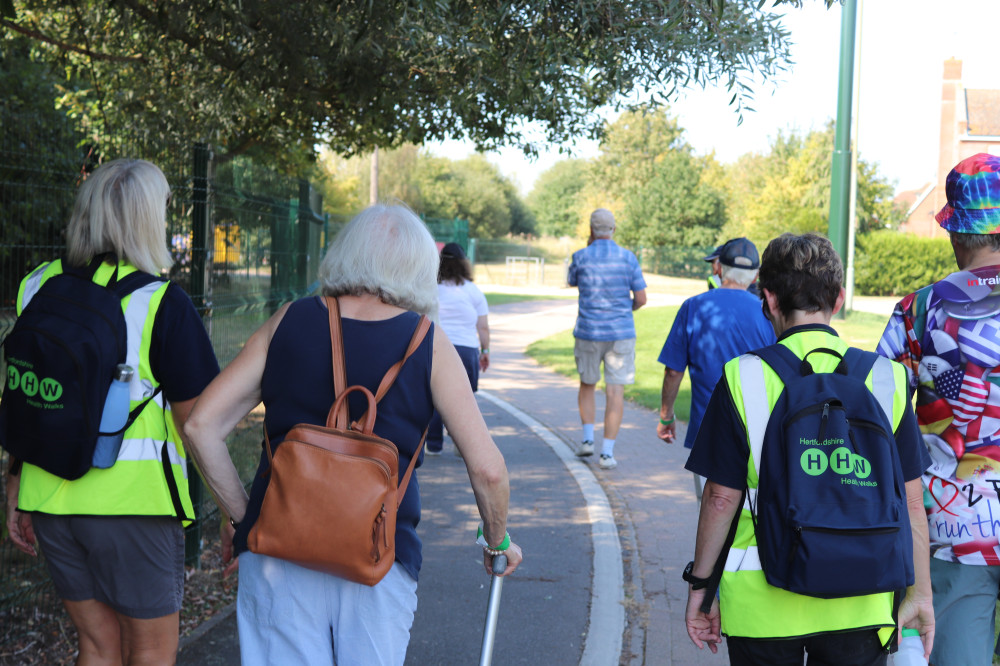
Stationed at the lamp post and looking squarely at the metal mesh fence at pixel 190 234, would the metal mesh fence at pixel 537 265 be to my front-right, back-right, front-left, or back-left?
back-right

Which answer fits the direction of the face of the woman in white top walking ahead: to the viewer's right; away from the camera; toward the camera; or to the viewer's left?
away from the camera

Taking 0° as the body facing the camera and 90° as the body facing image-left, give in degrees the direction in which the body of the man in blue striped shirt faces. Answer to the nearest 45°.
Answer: approximately 180°

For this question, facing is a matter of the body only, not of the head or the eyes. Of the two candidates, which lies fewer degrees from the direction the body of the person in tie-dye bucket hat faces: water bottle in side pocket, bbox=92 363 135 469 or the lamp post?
the lamp post

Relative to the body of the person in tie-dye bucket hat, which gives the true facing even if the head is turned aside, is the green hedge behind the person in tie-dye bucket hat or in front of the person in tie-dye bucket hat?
in front

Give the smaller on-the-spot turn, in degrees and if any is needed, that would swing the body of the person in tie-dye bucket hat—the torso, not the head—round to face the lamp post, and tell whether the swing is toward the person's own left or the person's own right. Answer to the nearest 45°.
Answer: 0° — they already face it

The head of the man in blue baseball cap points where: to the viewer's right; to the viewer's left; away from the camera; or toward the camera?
away from the camera

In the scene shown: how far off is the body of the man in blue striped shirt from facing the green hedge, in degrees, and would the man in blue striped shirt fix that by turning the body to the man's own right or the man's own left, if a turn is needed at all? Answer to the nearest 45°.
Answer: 0° — they already face it

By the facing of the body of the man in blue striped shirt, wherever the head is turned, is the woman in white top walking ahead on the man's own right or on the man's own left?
on the man's own left

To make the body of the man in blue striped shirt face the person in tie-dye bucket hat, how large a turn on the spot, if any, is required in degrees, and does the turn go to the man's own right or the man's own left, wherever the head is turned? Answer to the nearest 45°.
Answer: approximately 180°

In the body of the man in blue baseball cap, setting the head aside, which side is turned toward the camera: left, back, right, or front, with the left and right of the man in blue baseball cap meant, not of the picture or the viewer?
back

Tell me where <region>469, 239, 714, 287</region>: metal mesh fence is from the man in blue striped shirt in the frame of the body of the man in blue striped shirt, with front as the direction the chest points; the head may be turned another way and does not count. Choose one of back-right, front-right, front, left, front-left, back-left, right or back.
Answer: front

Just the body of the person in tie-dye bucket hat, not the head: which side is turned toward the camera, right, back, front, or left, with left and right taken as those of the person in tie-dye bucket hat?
back
